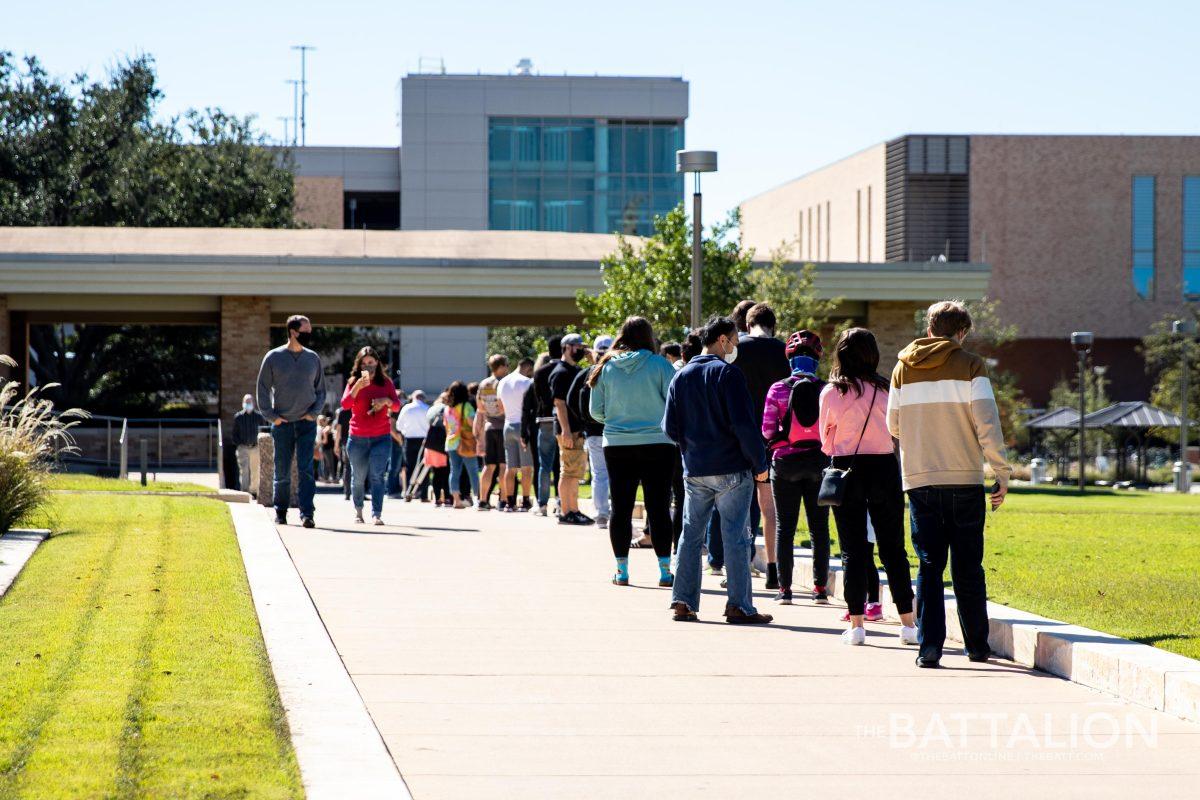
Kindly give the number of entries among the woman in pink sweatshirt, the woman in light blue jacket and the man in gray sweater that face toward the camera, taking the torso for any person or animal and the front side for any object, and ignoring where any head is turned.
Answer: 1

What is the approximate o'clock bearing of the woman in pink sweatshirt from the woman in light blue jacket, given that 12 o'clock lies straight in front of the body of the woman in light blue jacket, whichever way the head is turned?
The woman in pink sweatshirt is roughly at 5 o'clock from the woman in light blue jacket.

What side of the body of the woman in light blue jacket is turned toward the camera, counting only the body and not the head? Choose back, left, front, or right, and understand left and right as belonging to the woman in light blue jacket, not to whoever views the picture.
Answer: back

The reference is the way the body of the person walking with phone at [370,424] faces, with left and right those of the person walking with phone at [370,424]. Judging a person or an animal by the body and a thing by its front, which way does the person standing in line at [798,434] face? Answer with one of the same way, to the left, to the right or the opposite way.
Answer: the opposite way

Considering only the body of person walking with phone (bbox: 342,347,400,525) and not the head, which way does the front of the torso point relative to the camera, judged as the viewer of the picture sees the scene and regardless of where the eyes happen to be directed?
toward the camera

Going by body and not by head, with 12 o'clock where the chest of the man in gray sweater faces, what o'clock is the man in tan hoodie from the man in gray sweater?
The man in tan hoodie is roughly at 11 o'clock from the man in gray sweater.

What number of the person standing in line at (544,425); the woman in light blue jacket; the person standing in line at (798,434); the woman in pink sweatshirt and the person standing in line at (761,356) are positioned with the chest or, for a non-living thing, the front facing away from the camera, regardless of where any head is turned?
5

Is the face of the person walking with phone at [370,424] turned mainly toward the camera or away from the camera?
toward the camera

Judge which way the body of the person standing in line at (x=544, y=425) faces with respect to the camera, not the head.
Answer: away from the camera

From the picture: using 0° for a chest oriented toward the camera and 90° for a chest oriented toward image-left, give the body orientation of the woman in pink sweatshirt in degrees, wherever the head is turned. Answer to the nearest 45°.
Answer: approximately 180°

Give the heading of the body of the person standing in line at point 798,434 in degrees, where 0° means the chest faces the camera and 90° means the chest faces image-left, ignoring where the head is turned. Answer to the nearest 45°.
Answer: approximately 180°

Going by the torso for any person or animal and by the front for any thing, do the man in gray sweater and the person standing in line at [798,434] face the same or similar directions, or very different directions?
very different directions

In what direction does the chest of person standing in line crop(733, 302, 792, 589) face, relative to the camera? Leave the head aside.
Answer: away from the camera

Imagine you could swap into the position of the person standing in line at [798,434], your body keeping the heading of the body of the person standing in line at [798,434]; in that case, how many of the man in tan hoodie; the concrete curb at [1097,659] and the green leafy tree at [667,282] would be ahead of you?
1

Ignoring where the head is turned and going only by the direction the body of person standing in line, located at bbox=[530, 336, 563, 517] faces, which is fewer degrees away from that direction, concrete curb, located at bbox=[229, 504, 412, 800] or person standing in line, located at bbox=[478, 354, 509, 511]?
the person standing in line

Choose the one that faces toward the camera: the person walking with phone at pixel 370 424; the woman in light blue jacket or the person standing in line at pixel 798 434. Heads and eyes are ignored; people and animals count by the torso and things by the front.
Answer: the person walking with phone at pixel 370 424

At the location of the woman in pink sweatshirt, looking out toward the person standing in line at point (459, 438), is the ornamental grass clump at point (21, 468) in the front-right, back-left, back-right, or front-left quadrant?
front-left
